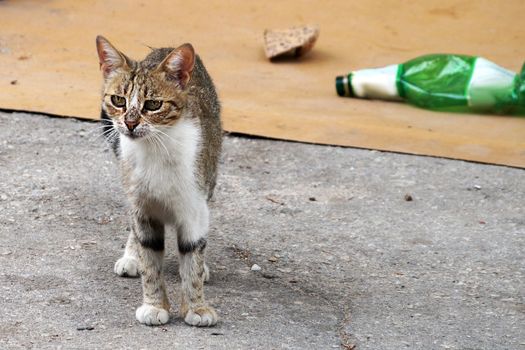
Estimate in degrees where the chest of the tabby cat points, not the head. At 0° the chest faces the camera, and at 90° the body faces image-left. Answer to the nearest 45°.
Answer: approximately 0°

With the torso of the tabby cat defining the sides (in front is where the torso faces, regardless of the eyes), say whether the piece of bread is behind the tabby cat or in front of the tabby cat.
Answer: behind

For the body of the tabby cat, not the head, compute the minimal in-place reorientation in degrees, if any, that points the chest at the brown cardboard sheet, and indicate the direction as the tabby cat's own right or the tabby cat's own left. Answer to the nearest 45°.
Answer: approximately 180°

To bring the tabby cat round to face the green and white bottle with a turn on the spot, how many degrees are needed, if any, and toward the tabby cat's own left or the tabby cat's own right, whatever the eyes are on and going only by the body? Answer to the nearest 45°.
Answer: approximately 135° to the tabby cat's own left
